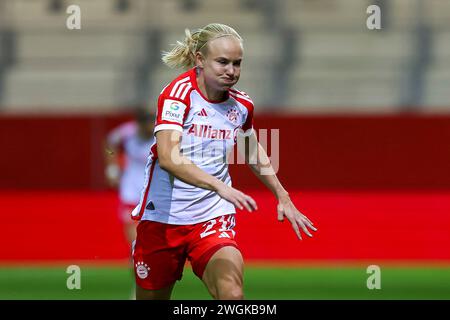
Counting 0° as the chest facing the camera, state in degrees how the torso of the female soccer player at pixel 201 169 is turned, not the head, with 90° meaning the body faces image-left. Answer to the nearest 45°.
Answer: approximately 315°

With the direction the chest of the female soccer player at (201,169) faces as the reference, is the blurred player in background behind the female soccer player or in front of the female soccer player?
behind

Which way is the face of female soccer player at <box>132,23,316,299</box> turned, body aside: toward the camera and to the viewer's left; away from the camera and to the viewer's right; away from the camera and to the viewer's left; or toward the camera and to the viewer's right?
toward the camera and to the viewer's right
